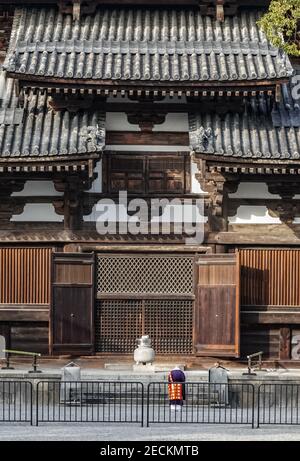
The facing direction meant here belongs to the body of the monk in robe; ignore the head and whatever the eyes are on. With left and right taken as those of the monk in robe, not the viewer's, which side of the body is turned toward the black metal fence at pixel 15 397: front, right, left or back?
left

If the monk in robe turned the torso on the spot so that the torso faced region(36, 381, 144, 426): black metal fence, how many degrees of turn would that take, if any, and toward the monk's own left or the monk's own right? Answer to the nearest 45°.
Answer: approximately 90° to the monk's own left

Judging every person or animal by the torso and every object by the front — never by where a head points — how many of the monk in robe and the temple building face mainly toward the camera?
1

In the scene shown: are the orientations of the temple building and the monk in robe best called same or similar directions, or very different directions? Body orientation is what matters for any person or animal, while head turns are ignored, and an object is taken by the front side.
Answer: very different directions

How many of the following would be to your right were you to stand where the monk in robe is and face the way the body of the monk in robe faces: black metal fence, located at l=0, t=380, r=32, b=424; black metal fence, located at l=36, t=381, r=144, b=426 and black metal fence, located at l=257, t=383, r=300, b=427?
1

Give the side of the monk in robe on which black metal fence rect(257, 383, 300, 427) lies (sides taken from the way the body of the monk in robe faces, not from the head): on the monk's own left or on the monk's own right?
on the monk's own right

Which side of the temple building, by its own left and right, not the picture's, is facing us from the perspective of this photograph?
front

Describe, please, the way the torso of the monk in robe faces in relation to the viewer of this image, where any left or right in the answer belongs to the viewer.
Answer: facing away from the viewer
